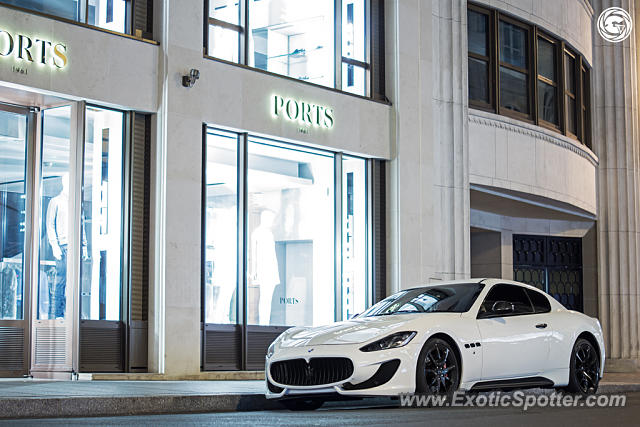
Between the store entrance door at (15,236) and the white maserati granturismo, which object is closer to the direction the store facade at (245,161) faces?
the white maserati granturismo

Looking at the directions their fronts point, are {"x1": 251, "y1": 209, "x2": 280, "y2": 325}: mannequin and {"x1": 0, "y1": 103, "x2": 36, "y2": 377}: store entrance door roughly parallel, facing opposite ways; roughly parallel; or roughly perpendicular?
roughly parallel

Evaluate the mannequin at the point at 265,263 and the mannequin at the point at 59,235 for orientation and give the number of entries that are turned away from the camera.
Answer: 0

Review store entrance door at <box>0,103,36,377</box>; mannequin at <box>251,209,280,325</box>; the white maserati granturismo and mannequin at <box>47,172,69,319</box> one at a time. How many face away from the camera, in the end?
0

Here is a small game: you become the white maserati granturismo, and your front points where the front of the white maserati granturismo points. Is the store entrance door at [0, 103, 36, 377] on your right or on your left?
on your right

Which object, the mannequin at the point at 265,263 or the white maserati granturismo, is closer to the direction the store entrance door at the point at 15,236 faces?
the white maserati granturismo

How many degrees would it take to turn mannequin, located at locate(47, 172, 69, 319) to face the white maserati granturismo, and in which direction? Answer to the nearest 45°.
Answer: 0° — it already faces it

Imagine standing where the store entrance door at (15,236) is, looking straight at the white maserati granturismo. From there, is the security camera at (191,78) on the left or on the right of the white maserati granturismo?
left

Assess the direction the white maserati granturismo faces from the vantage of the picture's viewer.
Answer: facing the viewer and to the left of the viewer

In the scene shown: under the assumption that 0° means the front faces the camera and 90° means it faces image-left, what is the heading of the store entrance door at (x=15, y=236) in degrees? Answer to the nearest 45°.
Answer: approximately 315°

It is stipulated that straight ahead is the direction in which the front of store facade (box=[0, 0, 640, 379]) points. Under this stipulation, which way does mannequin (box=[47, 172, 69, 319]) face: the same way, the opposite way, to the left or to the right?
the same way

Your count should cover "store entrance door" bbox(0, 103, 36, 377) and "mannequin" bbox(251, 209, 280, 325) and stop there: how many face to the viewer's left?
0

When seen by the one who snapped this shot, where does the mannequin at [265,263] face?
facing the viewer and to the right of the viewer

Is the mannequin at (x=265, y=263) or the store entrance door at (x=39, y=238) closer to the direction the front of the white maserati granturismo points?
the store entrance door
